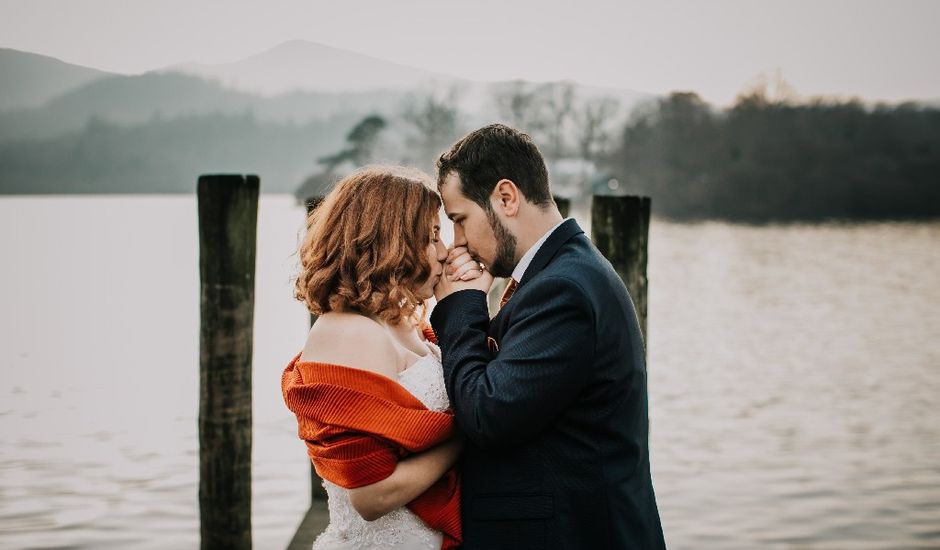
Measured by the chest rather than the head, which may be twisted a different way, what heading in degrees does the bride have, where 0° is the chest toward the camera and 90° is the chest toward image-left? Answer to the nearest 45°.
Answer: approximately 270°

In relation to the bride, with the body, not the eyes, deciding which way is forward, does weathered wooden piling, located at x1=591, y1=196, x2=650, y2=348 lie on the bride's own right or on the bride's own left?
on the bride's own left

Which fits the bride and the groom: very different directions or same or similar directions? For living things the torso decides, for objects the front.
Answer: very different directions

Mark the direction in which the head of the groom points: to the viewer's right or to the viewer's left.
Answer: to the viewer's left

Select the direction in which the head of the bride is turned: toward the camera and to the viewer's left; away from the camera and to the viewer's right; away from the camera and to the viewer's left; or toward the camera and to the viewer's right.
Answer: away from the camera and to the viewer's right

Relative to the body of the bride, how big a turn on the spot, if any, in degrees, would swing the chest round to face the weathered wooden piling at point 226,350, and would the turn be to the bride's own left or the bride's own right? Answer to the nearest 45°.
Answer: approximately 90° to the bride's own left

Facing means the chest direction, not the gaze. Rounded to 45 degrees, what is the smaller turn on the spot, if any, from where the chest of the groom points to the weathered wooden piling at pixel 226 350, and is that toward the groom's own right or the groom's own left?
approximately 45° to the groom's own right

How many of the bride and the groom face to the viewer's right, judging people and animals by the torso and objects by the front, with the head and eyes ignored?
1

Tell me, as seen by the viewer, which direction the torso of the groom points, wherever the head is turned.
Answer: to the viewer's left
